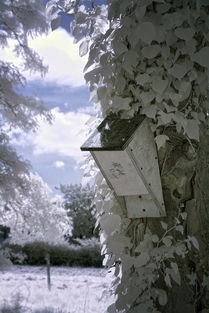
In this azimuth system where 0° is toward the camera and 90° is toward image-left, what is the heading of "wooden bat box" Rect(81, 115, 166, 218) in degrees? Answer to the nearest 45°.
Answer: approximately 45°

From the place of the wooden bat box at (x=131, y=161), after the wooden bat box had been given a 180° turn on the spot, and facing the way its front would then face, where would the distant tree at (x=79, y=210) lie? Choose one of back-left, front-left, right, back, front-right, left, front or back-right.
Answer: front-left

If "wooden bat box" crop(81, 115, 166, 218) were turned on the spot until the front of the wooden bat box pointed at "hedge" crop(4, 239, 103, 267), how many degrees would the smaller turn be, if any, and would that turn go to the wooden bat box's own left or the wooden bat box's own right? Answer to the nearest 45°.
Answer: approximately 135° to the wooden bat box's own right

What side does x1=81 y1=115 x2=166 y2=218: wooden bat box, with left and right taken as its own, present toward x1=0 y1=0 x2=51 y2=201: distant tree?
right

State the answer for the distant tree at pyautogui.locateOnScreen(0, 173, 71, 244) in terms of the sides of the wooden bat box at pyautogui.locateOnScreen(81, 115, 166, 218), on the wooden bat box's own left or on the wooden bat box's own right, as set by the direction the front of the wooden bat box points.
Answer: on the wooden bat box's own right
